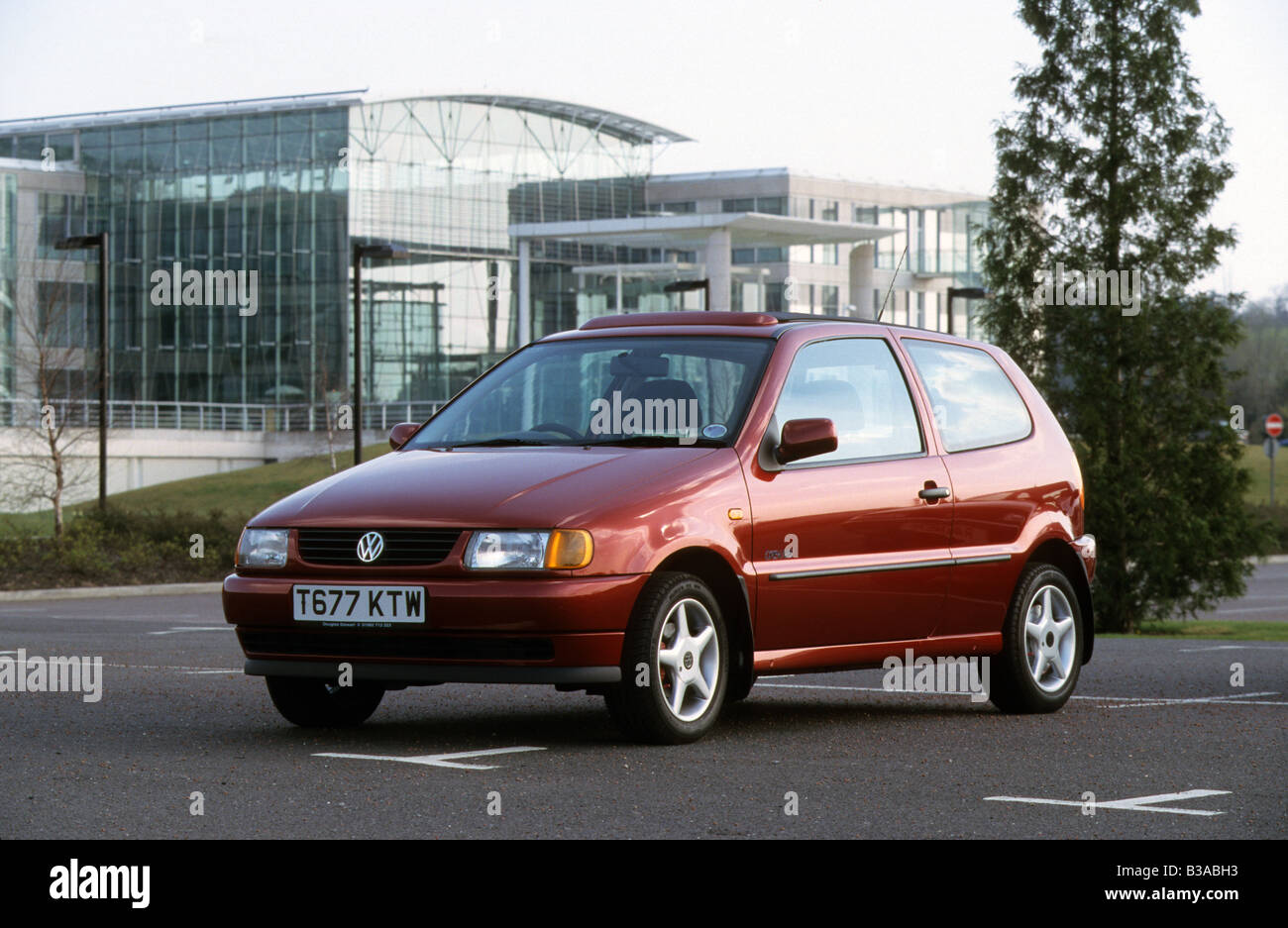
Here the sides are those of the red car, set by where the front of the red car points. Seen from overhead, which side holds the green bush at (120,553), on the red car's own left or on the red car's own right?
on the red car's own right

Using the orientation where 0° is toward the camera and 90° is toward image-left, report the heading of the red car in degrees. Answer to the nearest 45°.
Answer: approximately 45°

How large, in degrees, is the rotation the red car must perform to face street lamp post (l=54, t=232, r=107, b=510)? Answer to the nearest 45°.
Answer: approximately 135° to its right

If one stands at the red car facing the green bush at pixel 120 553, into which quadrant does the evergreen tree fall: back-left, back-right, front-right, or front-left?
front-right

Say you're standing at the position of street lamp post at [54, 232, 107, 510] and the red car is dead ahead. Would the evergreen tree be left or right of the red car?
left

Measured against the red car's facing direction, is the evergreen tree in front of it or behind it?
behind

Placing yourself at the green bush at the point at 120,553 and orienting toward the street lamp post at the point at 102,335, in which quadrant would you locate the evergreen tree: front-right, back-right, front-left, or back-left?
back-right
